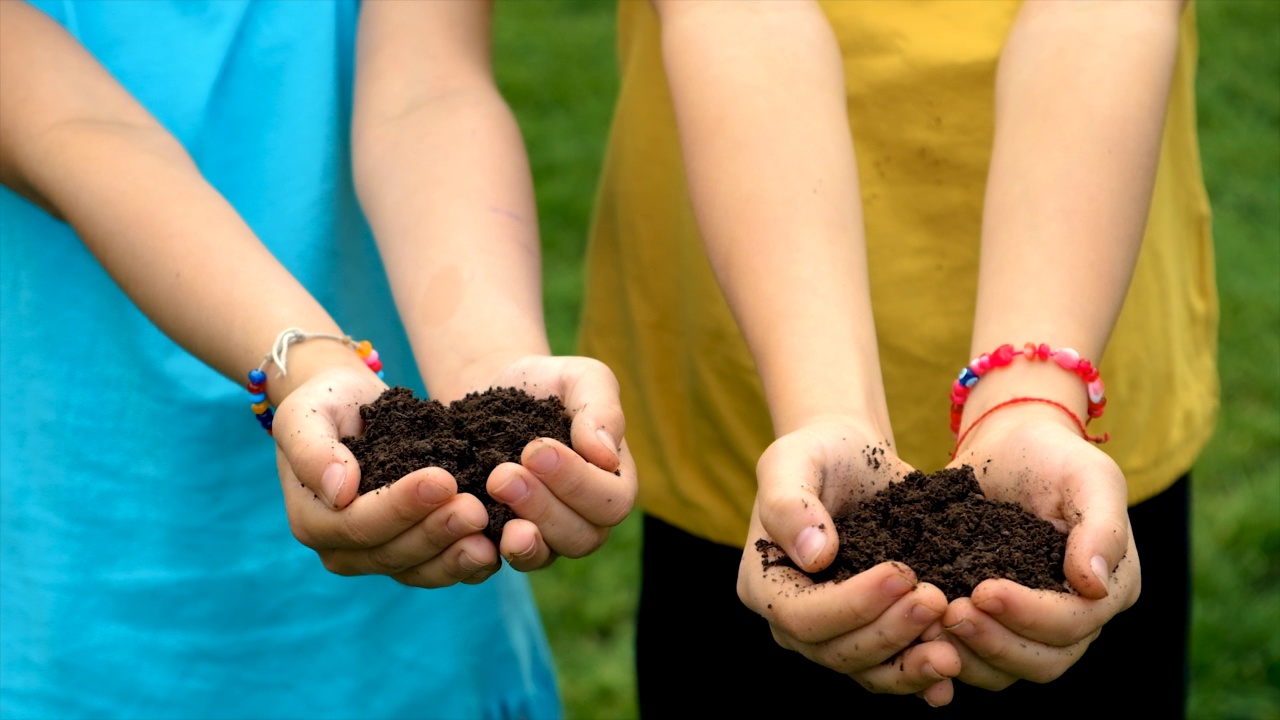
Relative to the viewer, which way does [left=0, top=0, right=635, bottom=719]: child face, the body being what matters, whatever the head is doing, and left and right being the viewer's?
facing the viewer and to the right of the viewer

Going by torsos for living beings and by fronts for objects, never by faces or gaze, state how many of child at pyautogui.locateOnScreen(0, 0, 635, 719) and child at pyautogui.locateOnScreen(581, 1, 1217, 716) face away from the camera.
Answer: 0

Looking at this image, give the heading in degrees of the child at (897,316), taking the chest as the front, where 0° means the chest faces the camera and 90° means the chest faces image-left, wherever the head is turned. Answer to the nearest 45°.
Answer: approximately 0°

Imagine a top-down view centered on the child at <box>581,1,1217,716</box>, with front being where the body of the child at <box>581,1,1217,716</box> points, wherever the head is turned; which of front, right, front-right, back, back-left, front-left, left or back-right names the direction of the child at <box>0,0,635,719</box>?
right
